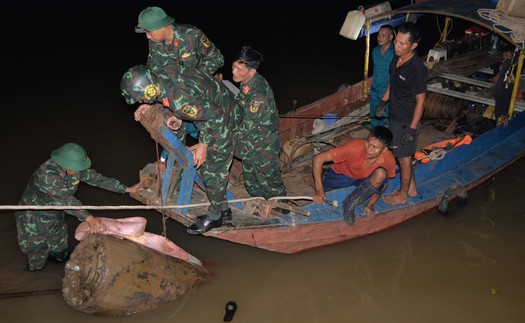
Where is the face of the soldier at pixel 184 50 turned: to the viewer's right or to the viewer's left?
to the viewer's left

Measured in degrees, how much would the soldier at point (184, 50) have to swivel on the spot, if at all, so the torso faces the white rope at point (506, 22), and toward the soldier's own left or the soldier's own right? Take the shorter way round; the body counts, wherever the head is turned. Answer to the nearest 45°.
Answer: approximately 135° to the soldier's own left

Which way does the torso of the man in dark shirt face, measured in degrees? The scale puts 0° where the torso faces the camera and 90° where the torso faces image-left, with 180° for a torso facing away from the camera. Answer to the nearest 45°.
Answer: approximately 45°

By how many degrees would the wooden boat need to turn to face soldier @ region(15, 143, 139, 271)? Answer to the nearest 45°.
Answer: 0° — it already faces them

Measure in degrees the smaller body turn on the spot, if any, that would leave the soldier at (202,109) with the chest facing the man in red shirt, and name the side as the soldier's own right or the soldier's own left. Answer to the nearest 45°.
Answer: approximately 180°

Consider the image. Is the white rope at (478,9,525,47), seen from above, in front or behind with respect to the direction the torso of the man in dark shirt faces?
behind

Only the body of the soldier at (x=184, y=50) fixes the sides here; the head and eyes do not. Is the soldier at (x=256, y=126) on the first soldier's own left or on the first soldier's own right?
on the first soldier's own left

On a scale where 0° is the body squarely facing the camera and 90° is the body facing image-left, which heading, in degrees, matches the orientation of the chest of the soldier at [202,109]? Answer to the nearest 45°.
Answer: approximately 90°
